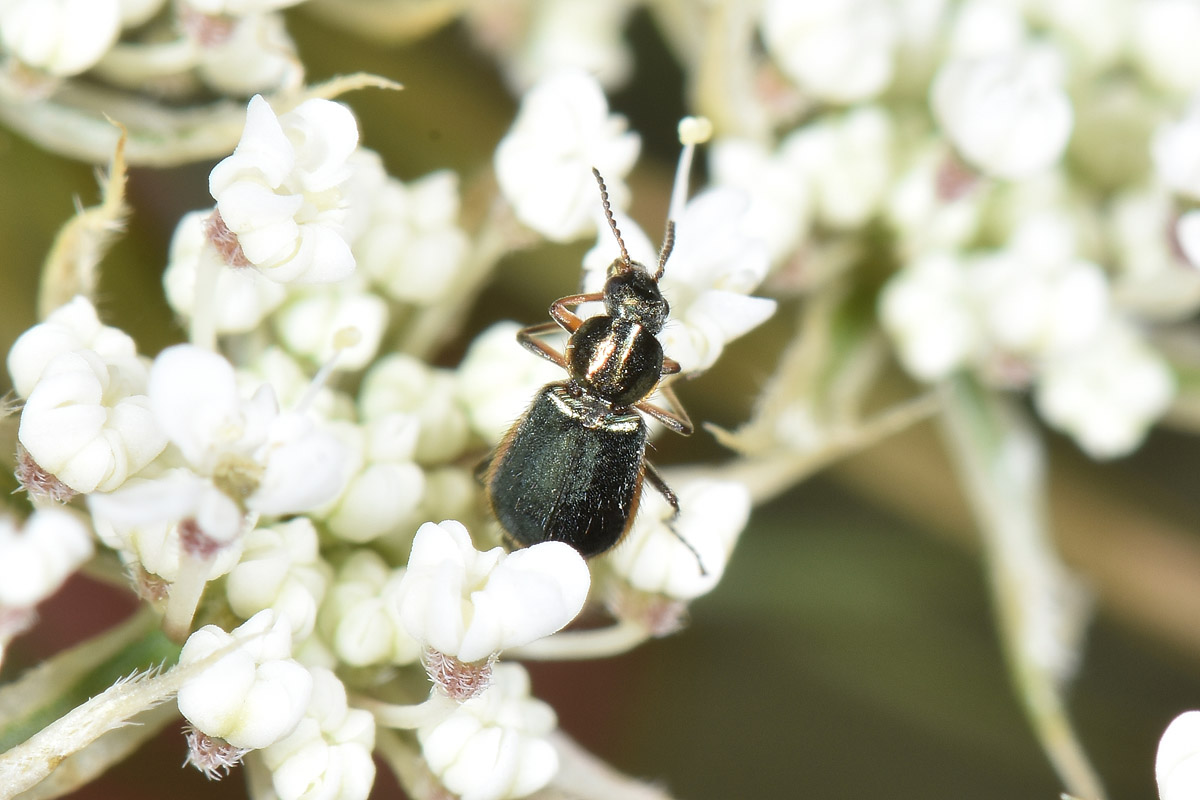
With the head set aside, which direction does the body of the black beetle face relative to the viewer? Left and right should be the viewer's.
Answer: facing away from the viewer
